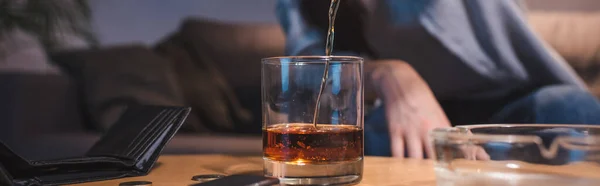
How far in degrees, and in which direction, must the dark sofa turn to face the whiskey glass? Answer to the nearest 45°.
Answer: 0° — it already faces it

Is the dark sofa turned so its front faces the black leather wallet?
yes

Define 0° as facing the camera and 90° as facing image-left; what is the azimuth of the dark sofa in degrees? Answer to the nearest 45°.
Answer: approximately 0°
